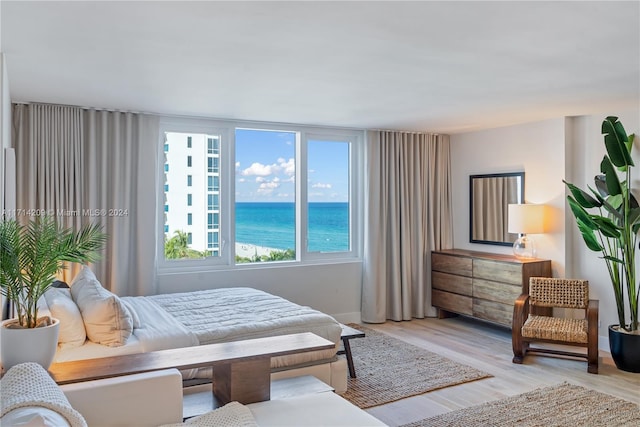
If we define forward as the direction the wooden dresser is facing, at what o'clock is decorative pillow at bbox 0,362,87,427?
The decorative pillow is roughly at 11 o'clock from the wooden dresser.

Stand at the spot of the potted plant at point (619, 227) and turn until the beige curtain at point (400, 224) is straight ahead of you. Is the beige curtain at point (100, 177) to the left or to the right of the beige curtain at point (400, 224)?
left

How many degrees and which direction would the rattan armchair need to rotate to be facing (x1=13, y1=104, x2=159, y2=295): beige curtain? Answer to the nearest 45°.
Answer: approximately 90° to its right

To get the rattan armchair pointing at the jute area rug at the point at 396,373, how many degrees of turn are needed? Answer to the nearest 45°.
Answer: approximately 45° to its right

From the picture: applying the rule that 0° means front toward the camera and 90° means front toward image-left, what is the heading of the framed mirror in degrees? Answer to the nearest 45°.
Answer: approximately 45°

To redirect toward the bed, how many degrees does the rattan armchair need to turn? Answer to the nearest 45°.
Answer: approximately 45° to its right
